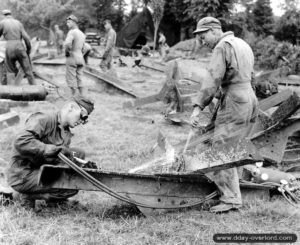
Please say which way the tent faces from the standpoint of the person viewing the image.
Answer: facing the viewer and to the right of the viewer

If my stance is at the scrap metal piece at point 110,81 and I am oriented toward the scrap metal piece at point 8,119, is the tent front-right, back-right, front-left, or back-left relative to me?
back-right

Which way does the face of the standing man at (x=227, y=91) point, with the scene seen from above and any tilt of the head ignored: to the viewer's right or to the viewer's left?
to the viewer's left

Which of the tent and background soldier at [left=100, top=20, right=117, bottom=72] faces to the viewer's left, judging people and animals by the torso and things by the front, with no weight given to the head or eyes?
the background soldier

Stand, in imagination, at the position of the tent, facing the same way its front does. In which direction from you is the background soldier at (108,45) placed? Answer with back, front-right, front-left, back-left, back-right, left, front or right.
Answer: front-right

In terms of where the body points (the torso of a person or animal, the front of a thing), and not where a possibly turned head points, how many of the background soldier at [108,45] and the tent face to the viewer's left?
1

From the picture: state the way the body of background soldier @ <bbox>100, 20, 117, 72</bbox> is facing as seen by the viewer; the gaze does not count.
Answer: to the viewer's left

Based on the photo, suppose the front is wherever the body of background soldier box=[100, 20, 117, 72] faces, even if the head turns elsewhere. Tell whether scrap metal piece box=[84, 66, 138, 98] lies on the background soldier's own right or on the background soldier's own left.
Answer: on the background soldier's own left
